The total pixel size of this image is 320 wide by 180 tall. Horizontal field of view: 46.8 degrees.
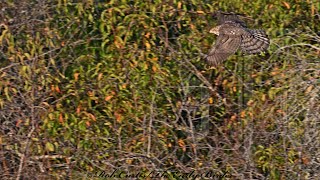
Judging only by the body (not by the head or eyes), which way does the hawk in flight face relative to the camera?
to the viewer's left
